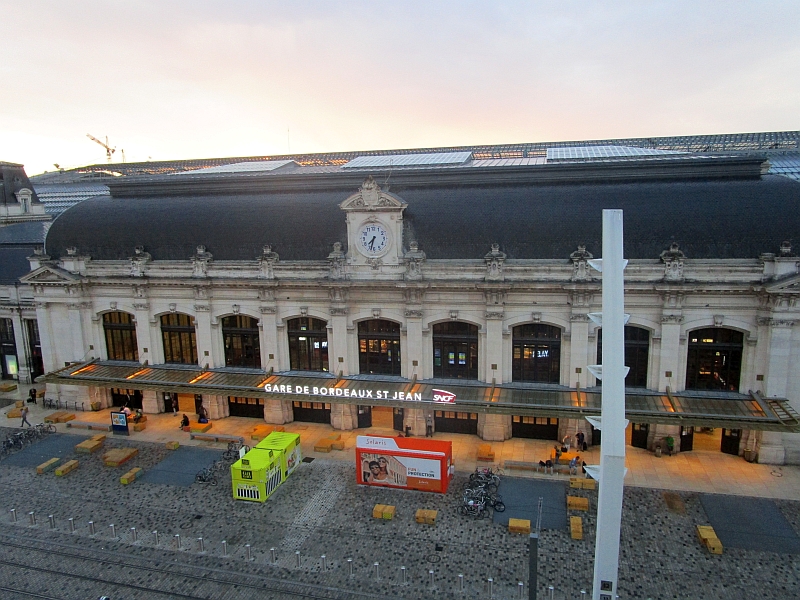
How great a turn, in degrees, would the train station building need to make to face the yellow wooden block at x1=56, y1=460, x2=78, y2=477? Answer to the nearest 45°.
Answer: approximately 90° to its right

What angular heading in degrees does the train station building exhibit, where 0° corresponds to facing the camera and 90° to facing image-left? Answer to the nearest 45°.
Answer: approximately 0°

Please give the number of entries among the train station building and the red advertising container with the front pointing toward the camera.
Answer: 2

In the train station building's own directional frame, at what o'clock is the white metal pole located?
The white metal pole is roughly at 12 o'clock from the train station building.

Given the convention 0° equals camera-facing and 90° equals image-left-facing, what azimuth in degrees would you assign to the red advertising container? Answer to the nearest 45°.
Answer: approximately 0°

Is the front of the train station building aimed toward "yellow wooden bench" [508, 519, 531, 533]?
yes
